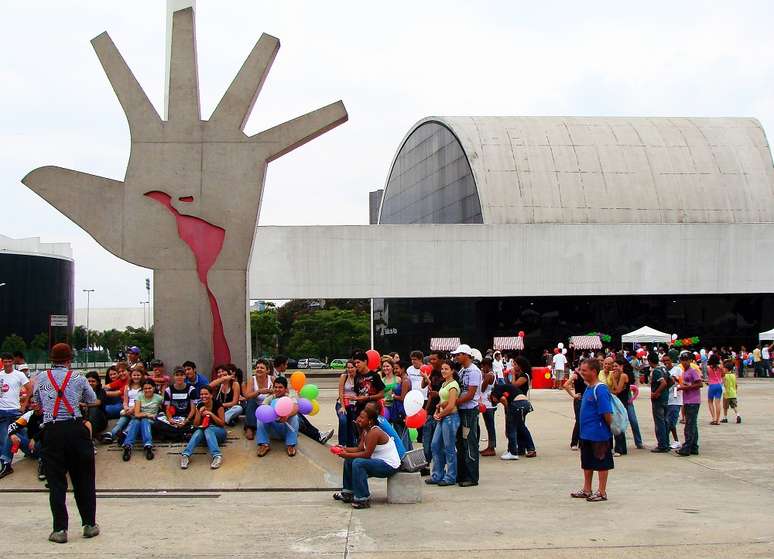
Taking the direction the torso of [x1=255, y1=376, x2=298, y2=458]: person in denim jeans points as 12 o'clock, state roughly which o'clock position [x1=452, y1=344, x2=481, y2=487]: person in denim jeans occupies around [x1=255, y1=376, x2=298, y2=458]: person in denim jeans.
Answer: [x1=452, y1=344, x2=481, y2=487]: person in denim jeans is roughly at 10 o'clock from [x1=255, y1=376, x2=298, y2=458]: person in denim jeans.

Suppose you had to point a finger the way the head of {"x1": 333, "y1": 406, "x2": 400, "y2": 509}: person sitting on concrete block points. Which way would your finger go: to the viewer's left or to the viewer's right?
to the viewer's left

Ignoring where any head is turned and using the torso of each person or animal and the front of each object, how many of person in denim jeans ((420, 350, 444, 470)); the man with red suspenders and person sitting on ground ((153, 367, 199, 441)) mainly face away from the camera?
1

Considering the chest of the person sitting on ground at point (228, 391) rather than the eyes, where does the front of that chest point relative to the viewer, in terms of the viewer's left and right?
facing the viewer and to the left of the viewer

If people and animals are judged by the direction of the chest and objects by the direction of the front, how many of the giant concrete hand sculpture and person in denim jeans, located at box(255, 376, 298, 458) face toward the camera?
2

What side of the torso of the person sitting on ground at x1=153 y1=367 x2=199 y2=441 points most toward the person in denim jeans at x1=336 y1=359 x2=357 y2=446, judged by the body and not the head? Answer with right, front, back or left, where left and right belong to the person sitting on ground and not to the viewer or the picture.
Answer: left

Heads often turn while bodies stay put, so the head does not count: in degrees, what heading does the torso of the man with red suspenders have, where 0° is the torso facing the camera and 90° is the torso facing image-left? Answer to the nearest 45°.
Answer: approximately 180°

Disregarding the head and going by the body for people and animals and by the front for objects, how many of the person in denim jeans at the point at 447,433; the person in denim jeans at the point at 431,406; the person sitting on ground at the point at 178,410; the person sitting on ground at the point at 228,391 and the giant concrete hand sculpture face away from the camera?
0

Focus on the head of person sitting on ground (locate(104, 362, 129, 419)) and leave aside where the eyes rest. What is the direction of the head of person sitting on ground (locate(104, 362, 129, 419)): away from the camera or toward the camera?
toward the camera

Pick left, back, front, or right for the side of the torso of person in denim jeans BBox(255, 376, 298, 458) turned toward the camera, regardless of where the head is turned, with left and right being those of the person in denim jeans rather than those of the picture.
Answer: front

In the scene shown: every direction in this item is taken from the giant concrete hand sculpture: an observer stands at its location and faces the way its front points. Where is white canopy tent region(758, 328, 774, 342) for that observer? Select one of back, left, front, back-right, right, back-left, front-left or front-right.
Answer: back-left
